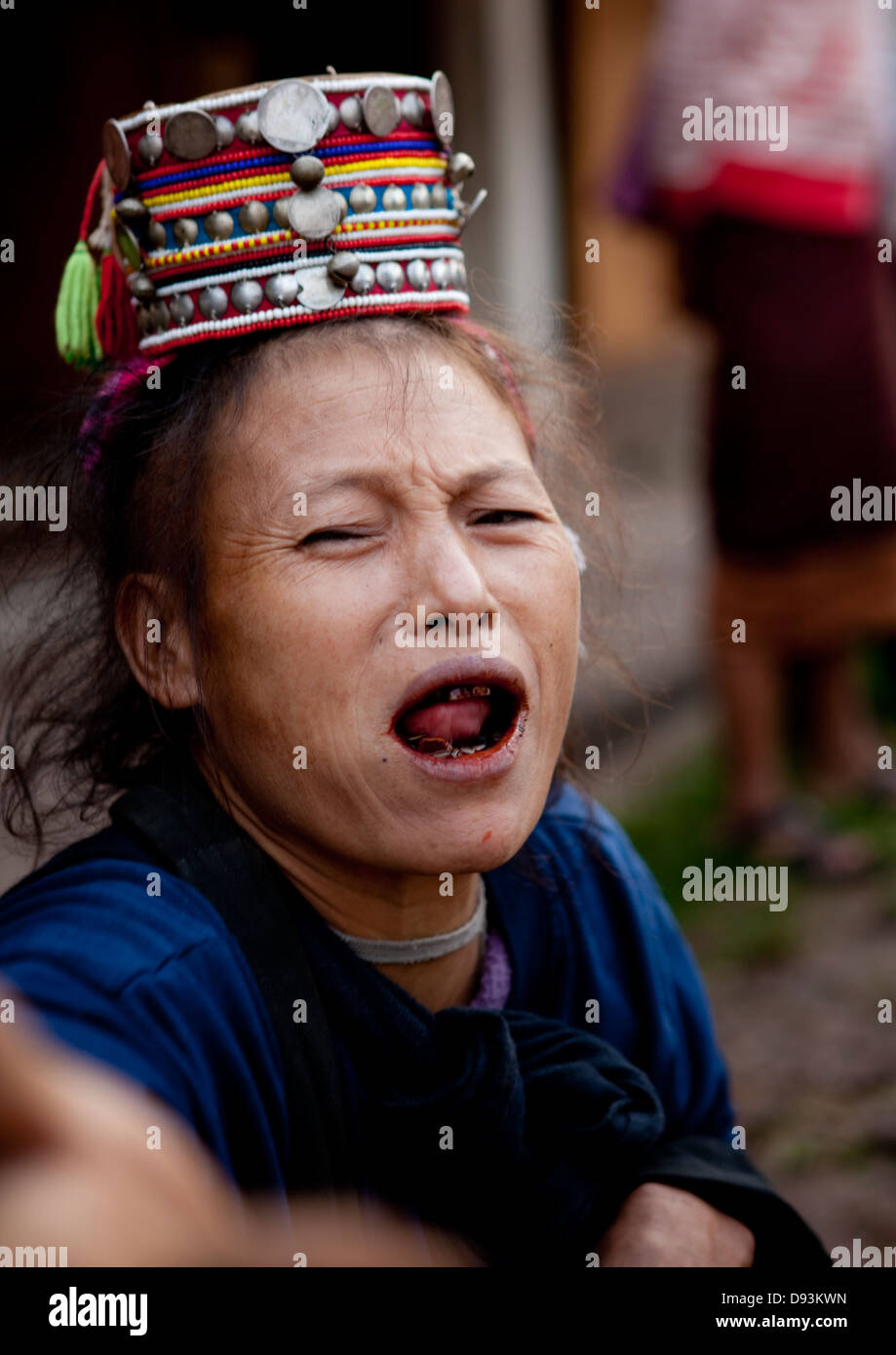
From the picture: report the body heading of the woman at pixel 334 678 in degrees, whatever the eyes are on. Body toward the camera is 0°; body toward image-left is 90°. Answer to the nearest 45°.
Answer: approximately 315°

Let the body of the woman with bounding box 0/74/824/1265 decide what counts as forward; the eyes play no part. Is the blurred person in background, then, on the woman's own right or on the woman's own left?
on the woman's own left
